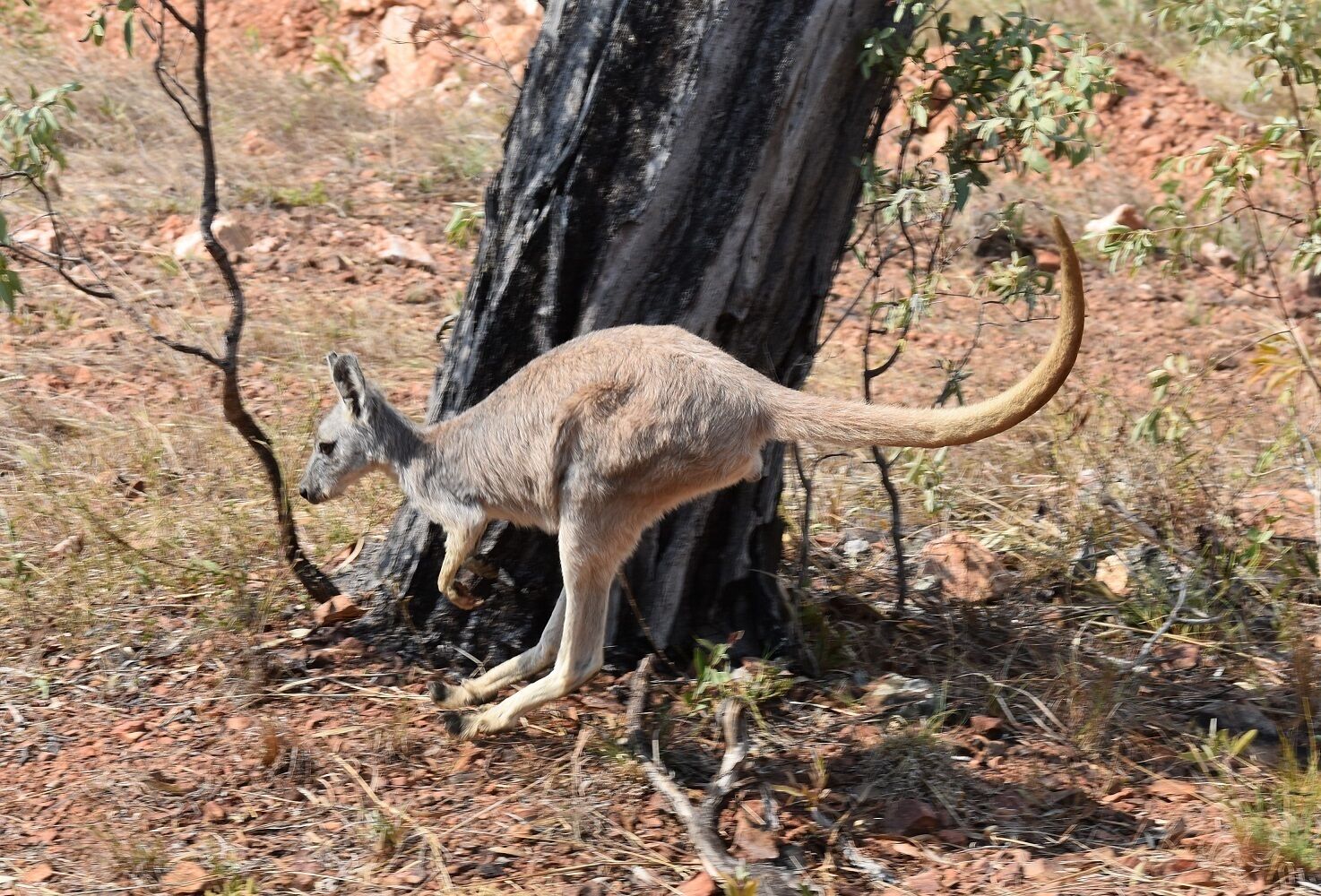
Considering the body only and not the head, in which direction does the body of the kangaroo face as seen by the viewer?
to the viewer's left

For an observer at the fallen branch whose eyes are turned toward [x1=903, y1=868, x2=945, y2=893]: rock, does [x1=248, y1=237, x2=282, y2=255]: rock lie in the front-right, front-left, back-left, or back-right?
back-left

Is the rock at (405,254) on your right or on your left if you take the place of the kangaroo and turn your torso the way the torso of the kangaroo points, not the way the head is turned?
on your right

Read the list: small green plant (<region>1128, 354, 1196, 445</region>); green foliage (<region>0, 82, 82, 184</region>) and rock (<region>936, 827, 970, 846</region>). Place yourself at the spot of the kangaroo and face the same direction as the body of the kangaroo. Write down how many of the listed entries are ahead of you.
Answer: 1

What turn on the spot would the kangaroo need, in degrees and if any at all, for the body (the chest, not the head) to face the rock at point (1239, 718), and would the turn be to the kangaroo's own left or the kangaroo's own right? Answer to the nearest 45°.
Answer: approximately 180°

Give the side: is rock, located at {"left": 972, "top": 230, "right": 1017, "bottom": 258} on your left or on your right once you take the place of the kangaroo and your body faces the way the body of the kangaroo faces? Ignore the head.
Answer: on your right

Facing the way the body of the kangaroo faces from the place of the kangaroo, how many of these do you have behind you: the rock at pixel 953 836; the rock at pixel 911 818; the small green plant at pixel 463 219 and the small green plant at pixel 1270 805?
3

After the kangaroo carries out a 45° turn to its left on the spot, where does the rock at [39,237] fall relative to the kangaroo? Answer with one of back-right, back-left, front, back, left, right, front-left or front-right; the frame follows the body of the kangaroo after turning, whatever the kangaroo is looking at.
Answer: right

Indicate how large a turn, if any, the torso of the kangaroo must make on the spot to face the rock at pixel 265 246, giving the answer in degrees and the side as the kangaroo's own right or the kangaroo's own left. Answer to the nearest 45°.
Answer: approximately 45° to the kangaroo's own right

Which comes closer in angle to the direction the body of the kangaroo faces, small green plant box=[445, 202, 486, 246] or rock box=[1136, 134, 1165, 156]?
the small green plant

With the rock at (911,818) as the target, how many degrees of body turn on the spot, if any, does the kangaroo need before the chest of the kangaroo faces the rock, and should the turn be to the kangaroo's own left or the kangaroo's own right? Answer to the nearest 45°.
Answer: approximately 180°

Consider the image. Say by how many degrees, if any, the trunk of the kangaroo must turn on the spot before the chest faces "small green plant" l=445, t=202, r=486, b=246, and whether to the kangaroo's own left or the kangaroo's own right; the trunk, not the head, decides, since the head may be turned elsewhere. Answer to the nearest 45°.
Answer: approximately 45° to the kangaroo's own right

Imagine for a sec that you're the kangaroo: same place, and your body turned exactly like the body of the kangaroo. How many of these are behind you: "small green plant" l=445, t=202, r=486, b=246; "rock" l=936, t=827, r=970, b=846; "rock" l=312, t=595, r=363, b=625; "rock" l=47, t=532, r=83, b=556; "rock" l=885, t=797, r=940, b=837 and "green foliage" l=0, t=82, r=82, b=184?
2

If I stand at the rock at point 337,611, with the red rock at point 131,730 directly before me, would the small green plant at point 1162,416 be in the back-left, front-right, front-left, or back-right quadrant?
back-left

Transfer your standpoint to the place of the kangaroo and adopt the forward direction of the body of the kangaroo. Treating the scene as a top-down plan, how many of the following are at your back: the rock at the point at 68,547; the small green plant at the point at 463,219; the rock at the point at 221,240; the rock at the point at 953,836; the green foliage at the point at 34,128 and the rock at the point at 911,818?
2

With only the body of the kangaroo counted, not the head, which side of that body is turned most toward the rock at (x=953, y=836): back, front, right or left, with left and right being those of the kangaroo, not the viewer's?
back
